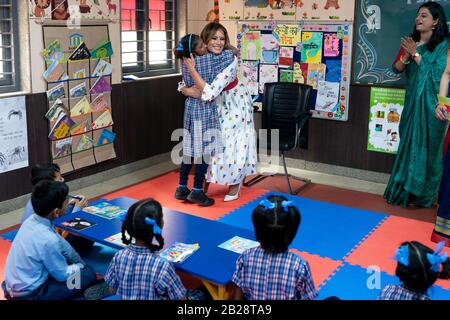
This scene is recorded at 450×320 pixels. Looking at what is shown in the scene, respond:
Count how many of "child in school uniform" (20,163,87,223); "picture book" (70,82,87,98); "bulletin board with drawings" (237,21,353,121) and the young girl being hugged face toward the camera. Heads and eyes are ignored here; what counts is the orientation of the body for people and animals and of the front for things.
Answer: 2

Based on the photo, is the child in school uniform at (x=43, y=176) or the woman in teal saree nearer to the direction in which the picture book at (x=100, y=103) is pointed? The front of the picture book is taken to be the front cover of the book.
the woman in teal saree

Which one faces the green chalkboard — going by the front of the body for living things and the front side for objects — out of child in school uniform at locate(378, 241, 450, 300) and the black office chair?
the child in school uniform

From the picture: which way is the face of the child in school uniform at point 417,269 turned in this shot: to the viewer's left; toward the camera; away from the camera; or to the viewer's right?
away from the camera

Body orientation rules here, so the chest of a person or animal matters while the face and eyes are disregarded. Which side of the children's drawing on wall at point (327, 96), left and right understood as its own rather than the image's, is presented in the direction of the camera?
front

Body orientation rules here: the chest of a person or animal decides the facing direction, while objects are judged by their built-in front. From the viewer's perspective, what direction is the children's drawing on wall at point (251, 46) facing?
toward the camera

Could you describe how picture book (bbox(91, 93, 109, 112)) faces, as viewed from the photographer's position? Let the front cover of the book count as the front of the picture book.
facing the viewer and to the right of the viewer

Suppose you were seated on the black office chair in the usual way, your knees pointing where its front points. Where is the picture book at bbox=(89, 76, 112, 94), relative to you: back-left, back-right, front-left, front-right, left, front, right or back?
front-right

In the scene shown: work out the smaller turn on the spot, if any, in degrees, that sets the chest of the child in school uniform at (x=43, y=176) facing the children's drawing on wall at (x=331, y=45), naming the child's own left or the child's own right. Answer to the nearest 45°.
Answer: approximately 45° to the child's own left

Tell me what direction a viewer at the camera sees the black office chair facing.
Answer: facing the viewer and to the left of the viewer

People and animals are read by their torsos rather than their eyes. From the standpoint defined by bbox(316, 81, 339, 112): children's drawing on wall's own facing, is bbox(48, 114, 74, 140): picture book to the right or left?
on its right

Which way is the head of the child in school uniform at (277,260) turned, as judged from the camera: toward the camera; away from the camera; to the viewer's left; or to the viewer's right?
away from the camera

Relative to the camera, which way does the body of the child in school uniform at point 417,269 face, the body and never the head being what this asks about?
away from the camera

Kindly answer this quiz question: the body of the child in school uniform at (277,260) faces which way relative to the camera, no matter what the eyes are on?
away from the camera

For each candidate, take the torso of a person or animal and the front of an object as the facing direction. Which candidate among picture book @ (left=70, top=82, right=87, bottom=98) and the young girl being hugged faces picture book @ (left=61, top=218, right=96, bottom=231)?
picture book @ (left=70, top=82, right=87, bottom=98)

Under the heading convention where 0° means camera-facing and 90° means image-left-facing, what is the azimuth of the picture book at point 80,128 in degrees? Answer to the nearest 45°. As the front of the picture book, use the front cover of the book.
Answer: approximately 315°
